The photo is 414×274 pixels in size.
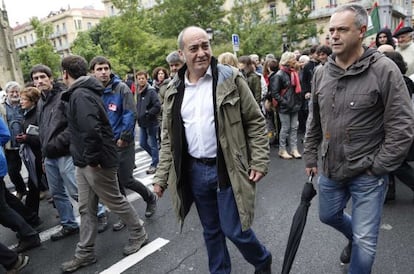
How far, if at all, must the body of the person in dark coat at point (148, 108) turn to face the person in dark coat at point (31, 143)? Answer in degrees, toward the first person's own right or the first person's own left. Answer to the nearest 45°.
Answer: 0° — they already face them

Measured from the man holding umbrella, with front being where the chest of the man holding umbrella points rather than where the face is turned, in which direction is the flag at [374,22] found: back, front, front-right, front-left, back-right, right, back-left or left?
back-right

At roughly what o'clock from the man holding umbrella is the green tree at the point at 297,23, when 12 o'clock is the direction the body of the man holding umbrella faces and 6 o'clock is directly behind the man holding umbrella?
The green tree is roughly at 4 o'clock from the man holding umbrella.

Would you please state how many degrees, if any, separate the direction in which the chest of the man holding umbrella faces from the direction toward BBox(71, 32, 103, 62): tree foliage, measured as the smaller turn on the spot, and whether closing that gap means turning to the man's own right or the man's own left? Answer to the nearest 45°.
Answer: approximately 90° to the man's own right

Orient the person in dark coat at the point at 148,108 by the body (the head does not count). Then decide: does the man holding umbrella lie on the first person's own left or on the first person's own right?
on the first person's own left

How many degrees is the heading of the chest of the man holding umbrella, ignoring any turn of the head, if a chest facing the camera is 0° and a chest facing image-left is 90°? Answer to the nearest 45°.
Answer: approximately 45°

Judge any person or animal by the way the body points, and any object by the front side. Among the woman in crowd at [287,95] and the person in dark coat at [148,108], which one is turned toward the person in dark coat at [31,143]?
the person in dark coat at [148,108]
